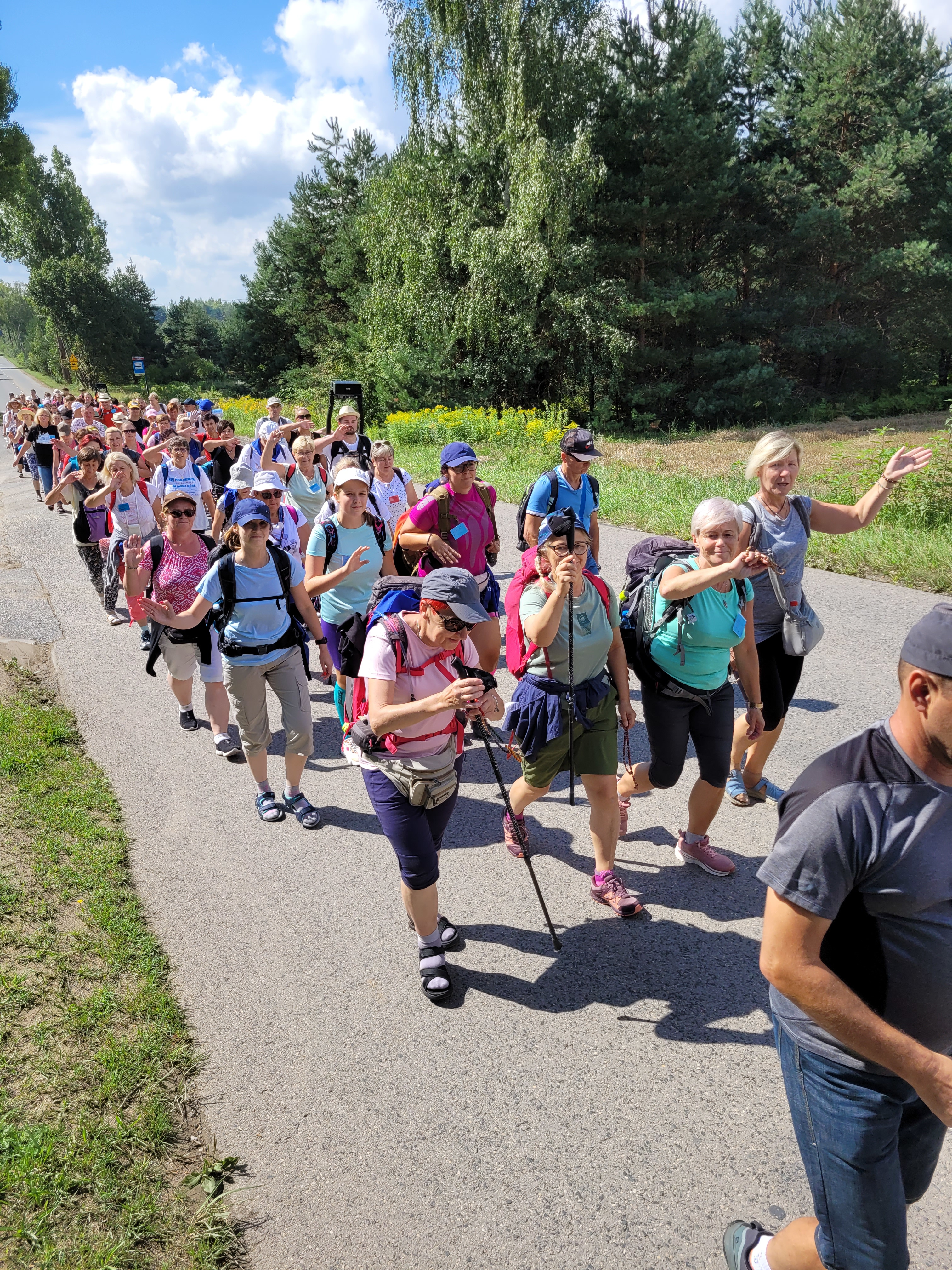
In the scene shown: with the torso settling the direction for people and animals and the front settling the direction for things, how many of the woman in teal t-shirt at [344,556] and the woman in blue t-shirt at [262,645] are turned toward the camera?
2

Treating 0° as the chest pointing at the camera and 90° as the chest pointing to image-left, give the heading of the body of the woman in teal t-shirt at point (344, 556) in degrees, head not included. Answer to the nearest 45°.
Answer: approximately 0°

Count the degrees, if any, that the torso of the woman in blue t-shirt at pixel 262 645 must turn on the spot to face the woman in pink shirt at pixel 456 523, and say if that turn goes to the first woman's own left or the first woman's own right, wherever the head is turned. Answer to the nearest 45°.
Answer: approximately 90° to the first woman's own left

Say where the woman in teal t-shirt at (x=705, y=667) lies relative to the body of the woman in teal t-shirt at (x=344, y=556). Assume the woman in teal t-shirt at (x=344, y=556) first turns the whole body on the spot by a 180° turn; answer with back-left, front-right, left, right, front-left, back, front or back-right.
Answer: back-right

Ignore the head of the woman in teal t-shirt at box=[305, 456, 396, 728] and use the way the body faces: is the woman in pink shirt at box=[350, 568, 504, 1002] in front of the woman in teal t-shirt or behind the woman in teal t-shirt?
in front

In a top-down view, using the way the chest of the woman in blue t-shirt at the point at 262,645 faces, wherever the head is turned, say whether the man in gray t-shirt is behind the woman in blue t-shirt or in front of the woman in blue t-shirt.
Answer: in front

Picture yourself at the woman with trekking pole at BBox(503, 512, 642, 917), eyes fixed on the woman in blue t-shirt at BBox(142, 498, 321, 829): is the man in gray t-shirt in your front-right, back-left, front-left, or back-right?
back-left

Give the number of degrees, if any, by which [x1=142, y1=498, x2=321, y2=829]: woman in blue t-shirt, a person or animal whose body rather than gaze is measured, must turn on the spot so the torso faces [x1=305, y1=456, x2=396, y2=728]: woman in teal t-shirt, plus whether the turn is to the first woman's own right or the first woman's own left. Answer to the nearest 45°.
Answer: approximately 135° to the first woman's own left

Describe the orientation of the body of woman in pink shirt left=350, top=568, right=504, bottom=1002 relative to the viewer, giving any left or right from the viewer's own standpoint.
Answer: facing the viewer and to the right of the viewer

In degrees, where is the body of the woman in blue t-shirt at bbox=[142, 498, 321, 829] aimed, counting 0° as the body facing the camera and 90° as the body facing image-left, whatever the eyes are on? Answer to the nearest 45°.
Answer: approximately 0°
